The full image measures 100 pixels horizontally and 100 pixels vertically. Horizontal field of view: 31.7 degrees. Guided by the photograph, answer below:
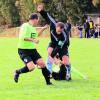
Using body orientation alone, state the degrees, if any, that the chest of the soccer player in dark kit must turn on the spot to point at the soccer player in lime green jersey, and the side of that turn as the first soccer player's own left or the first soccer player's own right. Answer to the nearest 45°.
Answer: approximately 45° to the first soccer player's own right

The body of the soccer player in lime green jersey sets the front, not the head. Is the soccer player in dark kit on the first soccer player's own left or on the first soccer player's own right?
on the first soccer player's own left
